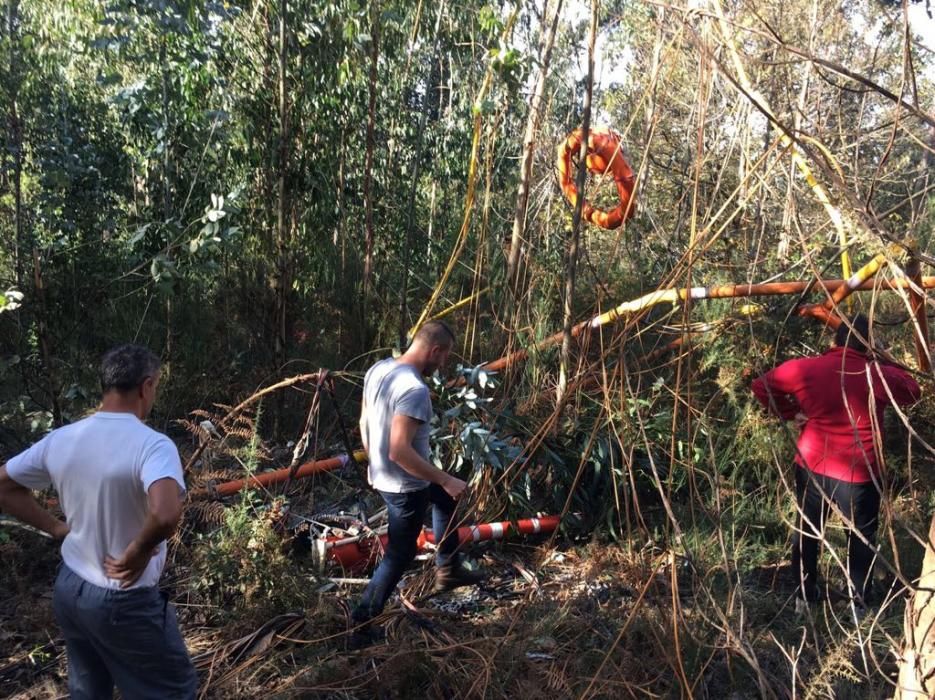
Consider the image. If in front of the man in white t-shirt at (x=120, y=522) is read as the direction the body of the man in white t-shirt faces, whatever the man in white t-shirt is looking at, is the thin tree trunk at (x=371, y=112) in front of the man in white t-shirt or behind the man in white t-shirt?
in front

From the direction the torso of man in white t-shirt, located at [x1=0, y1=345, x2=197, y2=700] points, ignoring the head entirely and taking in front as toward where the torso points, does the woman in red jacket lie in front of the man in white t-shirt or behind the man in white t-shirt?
in front

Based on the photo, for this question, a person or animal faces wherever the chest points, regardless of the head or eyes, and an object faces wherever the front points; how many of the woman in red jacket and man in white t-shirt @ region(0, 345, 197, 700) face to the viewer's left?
0

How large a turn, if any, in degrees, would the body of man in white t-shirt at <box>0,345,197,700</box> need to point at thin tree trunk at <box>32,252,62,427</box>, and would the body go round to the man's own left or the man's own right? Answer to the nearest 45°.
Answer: approximately 45° to the man's own left

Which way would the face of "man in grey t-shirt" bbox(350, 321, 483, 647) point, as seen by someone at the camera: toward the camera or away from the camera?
away from the camera

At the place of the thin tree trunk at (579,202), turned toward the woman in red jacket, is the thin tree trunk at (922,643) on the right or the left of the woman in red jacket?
right

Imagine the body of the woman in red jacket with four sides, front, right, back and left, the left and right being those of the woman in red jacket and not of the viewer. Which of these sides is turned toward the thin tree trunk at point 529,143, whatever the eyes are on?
left

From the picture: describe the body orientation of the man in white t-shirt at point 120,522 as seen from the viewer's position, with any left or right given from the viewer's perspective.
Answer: facing away from the viewer and to the right of the viewer

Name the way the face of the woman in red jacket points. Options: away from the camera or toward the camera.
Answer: away from the camera

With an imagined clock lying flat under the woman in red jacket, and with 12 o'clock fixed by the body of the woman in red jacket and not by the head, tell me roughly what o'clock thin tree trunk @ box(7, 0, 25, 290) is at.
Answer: The thin tree trunk is roughly at 9 o'clock from the woman in red jacket.

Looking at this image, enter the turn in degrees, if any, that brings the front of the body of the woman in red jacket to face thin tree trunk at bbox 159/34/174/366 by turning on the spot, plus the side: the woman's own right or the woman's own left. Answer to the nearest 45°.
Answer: approximately 90° to the woman's own left

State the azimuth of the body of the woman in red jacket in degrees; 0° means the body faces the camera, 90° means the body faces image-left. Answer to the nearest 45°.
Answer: approximately 180°

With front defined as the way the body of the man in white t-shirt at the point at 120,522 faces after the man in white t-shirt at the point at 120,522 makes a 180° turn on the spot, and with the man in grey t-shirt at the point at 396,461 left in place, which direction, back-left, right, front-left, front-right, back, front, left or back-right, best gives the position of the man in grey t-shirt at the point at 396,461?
back

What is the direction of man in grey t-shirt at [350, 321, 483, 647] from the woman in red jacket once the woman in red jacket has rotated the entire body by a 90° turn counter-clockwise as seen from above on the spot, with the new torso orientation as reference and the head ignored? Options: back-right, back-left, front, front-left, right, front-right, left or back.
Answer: front-left
